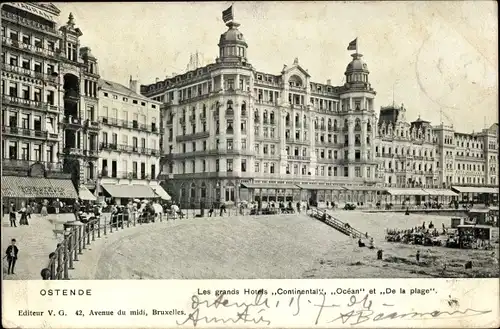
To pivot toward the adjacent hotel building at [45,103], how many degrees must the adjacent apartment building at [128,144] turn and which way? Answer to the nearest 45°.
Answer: approximately 90° to its right

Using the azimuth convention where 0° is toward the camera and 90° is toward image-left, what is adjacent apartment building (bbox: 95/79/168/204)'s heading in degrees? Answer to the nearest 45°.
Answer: approximately 315°

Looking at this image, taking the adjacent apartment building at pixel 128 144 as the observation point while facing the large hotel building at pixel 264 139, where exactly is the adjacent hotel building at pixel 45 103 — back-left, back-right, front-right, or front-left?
back-right

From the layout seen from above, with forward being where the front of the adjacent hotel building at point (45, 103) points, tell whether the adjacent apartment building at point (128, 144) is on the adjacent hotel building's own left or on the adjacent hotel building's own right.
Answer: on the adjacent hotel building's own left

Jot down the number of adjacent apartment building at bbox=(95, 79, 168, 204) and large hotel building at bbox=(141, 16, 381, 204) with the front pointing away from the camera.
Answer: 0

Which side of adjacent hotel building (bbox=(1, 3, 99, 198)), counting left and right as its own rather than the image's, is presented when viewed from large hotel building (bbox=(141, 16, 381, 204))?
left

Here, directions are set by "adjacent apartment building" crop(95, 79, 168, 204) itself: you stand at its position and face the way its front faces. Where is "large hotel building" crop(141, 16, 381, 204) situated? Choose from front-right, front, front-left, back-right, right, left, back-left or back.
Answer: left

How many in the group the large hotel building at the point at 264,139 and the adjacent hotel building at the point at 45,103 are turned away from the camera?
0

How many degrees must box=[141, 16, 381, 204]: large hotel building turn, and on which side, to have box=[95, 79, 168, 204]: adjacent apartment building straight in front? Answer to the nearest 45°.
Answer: approximately 90° to its right
